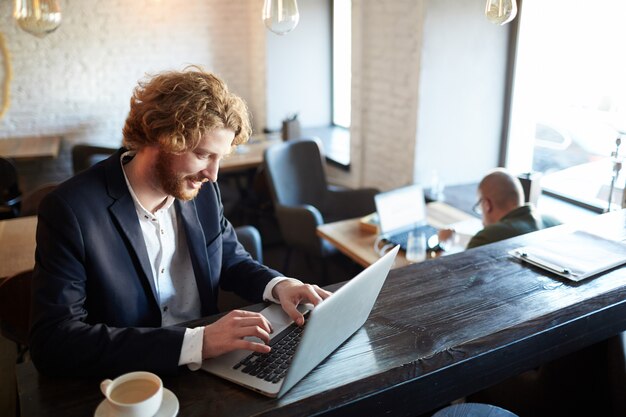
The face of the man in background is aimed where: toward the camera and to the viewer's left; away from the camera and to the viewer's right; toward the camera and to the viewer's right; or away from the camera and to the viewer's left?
away from the camera and to the viewer's left

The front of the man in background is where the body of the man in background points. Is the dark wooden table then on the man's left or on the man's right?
on the man's left

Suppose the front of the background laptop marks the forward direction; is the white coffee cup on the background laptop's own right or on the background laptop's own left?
on the background laptop's own right

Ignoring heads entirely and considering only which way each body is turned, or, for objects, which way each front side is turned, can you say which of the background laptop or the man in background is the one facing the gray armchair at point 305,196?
the man in background

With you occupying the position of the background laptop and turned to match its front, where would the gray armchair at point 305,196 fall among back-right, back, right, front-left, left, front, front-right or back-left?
back

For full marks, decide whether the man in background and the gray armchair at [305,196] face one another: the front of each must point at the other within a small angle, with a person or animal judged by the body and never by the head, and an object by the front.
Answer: yes

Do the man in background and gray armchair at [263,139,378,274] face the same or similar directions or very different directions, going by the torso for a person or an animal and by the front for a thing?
very different directions

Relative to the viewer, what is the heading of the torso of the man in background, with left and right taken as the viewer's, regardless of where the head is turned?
facing away from the viewer and to the left of the viewer
